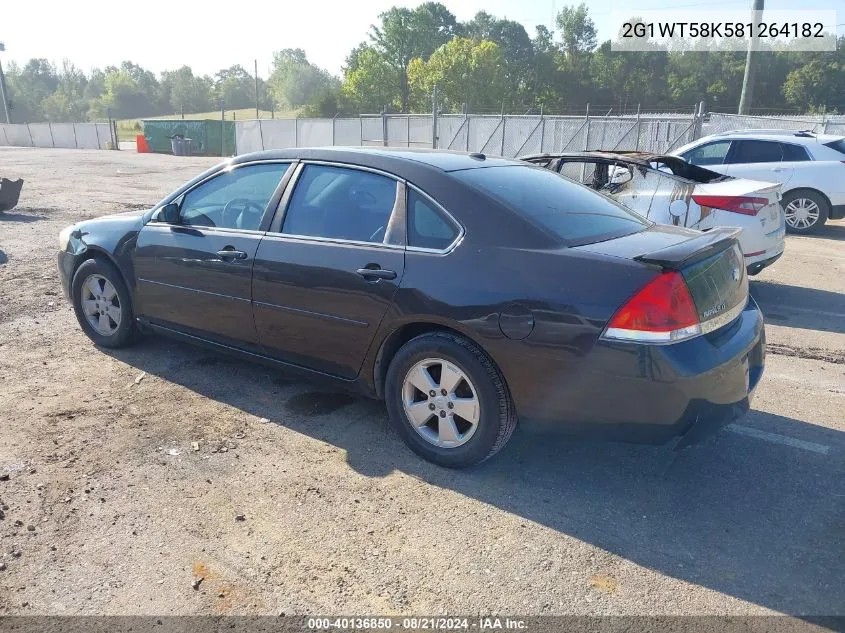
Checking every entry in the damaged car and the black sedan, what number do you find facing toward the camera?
0

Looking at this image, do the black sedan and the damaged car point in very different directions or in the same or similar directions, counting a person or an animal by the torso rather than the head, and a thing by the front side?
same or similar directions

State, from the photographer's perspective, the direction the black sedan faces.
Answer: facing away from the viewer and to the left of the viewer

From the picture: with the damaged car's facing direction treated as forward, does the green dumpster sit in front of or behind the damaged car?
in front

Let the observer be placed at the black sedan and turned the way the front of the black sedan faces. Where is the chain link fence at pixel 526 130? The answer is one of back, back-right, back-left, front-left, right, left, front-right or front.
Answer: front-right

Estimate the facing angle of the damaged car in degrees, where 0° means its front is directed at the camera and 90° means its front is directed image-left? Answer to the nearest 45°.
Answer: approximately 135°

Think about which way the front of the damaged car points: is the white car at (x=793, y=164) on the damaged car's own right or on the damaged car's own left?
on the damaged car's own right

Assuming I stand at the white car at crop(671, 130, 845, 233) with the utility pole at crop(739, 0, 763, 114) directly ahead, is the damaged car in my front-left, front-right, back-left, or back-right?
back-left

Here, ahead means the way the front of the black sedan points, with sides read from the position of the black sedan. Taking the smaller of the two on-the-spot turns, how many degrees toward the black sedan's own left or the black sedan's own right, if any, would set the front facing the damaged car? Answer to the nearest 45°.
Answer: approximately 90° to the black sedan's own right

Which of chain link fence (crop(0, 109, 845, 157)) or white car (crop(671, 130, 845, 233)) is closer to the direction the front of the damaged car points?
the chain link fence

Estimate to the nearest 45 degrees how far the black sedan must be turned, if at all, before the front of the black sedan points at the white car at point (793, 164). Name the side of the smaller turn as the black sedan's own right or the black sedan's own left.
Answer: approximately 90° to the black sedan's own right
